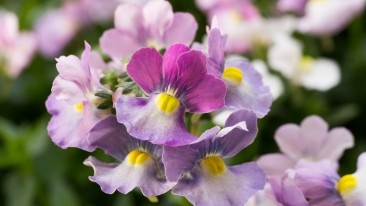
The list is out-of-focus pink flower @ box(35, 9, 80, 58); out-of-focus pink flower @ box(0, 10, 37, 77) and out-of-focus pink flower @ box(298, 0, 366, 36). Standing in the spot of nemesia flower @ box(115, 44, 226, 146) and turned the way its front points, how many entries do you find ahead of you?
0

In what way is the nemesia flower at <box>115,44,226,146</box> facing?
toward the camera

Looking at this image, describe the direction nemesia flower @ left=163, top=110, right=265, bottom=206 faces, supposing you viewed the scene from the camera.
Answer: facing the viewer

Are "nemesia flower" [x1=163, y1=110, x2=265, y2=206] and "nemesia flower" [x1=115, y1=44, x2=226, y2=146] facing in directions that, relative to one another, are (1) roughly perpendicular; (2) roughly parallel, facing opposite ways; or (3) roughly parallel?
roughly parallel

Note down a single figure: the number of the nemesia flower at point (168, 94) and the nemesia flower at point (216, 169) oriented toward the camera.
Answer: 2

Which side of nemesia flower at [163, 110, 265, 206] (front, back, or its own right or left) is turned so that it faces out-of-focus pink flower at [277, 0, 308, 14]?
back

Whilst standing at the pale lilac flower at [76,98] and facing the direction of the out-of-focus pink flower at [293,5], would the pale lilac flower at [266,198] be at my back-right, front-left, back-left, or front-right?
front-right

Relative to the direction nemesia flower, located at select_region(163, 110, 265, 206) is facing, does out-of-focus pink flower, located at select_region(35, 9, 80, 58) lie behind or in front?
behind
